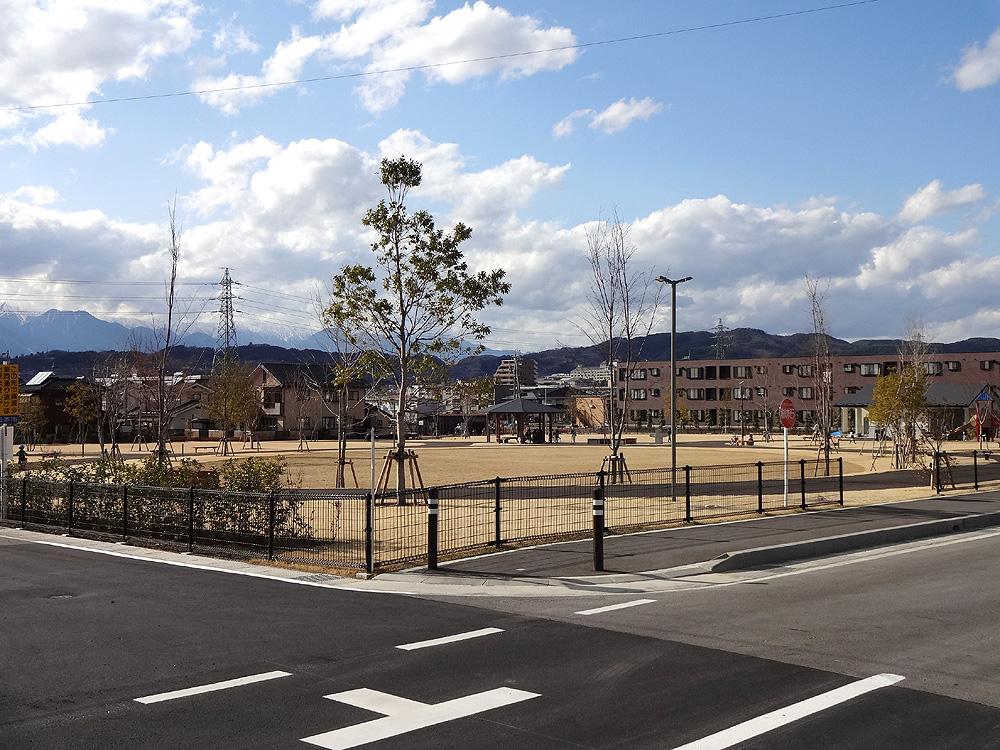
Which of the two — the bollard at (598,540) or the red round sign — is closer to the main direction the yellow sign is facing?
the bollard

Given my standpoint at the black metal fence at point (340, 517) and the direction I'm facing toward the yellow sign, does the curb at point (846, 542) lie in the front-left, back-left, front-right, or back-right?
back-right

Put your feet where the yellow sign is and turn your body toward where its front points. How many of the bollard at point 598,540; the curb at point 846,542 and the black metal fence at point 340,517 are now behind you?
0

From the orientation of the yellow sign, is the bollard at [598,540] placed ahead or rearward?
ahead

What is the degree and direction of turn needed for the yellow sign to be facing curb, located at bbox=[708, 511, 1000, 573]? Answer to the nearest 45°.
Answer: approximately 45° to its left

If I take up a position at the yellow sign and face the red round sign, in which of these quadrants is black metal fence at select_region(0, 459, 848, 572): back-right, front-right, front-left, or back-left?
front-right

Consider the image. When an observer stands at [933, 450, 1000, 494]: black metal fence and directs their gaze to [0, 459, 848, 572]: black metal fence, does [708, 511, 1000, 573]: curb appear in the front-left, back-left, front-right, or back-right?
front-left

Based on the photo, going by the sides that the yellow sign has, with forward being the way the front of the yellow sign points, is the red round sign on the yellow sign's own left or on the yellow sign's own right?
on the yellow sign's own left

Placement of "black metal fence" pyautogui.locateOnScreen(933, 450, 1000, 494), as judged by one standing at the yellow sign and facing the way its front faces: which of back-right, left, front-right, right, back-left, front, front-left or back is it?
left

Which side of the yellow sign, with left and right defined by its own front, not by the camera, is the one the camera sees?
front

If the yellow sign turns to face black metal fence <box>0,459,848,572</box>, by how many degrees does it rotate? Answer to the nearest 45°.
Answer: approximately 45° to its left

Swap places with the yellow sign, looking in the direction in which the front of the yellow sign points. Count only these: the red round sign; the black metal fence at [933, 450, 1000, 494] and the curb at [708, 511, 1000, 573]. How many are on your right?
0

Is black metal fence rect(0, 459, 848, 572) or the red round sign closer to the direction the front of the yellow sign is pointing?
the black metal fence
